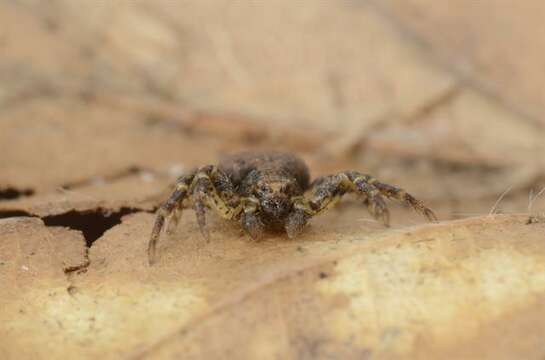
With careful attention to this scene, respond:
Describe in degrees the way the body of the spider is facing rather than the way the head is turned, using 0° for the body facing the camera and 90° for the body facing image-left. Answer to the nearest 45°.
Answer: approximately 0°
